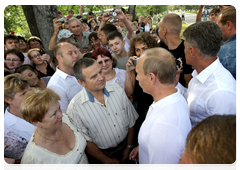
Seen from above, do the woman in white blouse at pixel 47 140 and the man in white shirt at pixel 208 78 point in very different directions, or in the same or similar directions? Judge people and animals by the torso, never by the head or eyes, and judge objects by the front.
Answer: very different directions

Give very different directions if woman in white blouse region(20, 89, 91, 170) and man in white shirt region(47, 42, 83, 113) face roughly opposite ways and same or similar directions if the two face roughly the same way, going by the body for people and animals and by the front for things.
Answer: same or similar directions

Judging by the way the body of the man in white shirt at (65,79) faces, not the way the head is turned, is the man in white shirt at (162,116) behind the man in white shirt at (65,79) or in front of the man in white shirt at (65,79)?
in front

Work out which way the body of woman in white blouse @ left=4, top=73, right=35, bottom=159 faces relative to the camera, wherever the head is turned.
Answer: to the viewer's right

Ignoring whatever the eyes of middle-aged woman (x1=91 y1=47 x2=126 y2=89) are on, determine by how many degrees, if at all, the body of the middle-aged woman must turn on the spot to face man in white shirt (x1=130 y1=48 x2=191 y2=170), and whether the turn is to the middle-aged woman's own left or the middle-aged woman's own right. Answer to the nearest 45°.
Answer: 0° — they already face them

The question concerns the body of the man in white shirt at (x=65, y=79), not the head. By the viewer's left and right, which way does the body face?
facing the viewer and to the right of the viewer

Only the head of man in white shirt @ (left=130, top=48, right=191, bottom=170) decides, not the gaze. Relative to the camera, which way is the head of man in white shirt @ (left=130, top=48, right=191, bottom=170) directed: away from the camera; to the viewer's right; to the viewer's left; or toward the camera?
to the viewer's left

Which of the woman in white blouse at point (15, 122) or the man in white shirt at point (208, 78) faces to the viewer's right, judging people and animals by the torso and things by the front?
the woman in white blouse

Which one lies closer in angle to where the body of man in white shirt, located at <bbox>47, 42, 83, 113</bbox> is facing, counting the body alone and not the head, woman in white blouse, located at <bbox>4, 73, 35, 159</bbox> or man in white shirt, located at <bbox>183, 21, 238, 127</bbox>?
the man in white shirt

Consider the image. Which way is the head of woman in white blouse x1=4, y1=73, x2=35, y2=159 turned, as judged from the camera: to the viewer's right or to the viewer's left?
to the viewer's right
